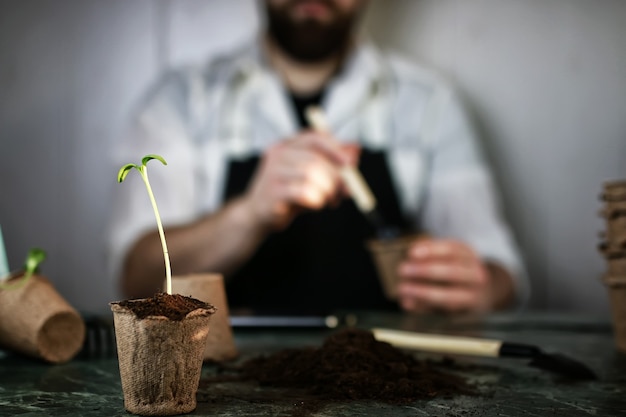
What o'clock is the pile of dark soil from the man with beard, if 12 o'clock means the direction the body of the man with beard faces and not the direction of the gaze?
The pile of dark soil is roughly at 12 o'clock from the man with beard.

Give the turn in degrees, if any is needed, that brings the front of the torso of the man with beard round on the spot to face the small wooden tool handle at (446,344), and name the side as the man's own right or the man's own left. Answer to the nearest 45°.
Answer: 0° — they already face it

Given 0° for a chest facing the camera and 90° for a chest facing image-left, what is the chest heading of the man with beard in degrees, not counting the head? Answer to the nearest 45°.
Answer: approximately 0°

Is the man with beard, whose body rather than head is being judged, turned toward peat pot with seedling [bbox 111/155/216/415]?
yes
